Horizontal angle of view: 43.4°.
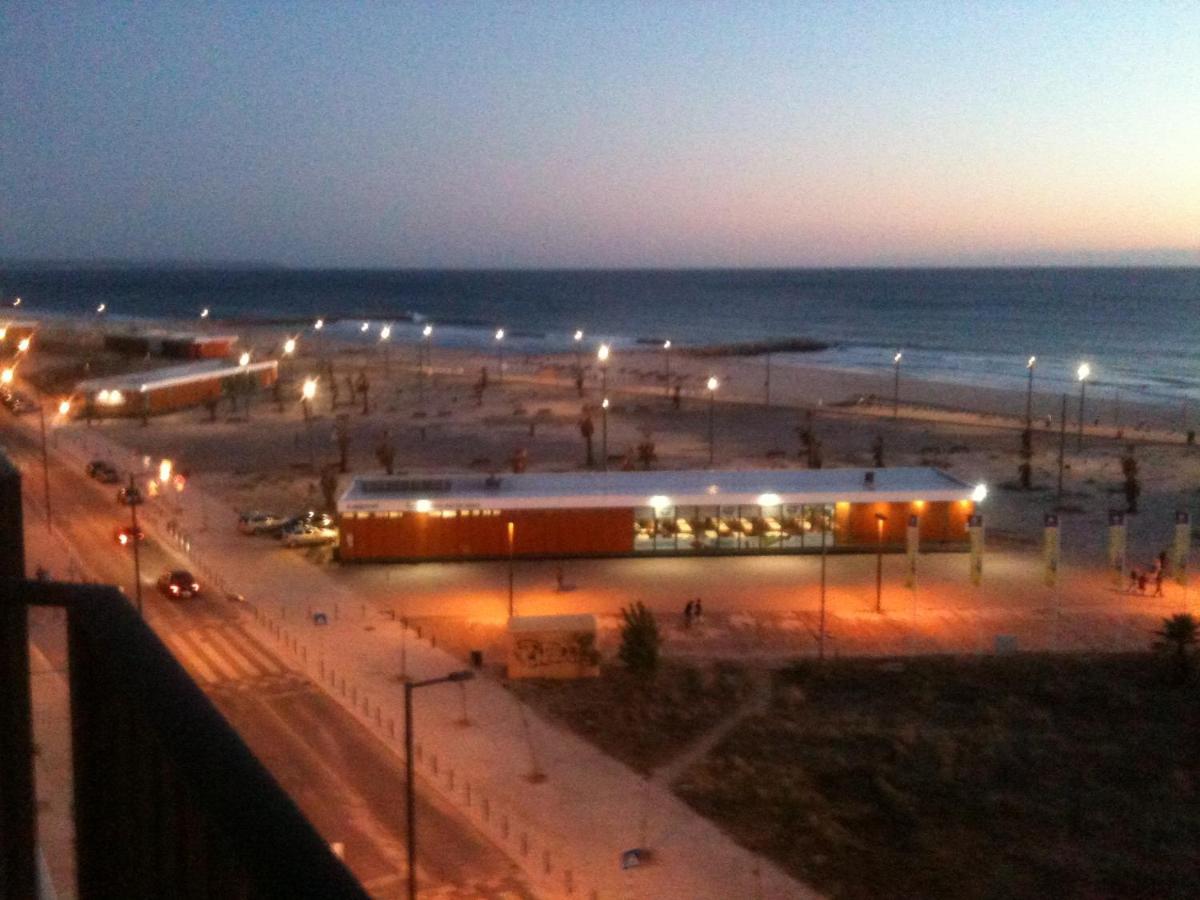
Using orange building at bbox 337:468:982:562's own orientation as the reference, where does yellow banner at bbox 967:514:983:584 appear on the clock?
The yellow banner is roughly at 10 o'clock from the orange building.

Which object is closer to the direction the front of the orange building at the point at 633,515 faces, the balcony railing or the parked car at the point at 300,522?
the balcony railing

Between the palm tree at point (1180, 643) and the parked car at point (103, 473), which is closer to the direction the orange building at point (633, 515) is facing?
the palm tree

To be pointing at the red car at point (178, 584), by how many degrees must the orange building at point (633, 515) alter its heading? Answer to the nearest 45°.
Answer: approximately 45° to its right

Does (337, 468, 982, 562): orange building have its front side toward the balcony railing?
yes

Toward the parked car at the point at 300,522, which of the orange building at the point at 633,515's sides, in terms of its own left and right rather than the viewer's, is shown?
right

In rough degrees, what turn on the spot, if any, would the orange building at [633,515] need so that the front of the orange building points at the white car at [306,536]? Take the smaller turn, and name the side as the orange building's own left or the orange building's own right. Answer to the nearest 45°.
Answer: approximately 90° to the orange building's own right

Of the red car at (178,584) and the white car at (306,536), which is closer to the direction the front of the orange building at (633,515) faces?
the red car

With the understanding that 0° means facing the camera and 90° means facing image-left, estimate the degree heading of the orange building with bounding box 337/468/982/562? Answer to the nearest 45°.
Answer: approximately 0°
